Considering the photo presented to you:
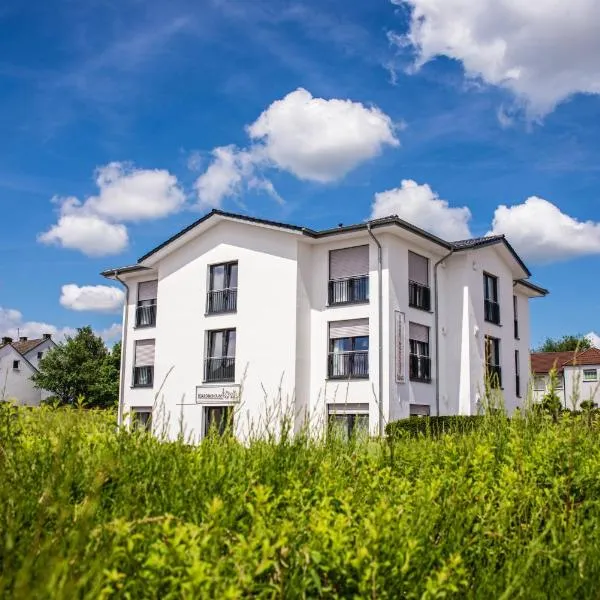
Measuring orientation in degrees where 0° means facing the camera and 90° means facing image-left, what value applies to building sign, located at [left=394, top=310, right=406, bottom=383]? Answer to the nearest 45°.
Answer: approximately 315°
